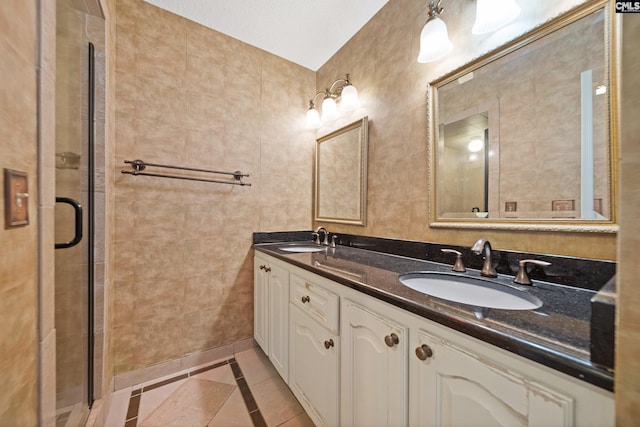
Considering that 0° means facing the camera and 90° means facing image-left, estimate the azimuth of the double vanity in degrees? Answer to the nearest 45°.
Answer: approximately 45°

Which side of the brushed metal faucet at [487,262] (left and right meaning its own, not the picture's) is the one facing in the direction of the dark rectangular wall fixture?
front

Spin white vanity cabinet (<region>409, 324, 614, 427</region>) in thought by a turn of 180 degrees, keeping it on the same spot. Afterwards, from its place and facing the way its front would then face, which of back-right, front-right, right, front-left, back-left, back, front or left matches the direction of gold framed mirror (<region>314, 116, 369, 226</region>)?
left

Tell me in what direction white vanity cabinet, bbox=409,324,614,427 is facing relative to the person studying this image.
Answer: facing the viewer and to the left of the viewer

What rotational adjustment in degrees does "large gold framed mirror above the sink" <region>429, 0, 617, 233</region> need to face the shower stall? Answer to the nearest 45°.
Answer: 0° — it already faces it

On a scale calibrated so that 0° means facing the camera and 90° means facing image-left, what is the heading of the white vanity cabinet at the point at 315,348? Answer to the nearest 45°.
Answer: approximately 45°

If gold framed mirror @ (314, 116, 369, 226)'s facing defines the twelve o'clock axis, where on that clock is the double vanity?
The double vanity is roughly at 10 o'clock from the gold framed mirror.
